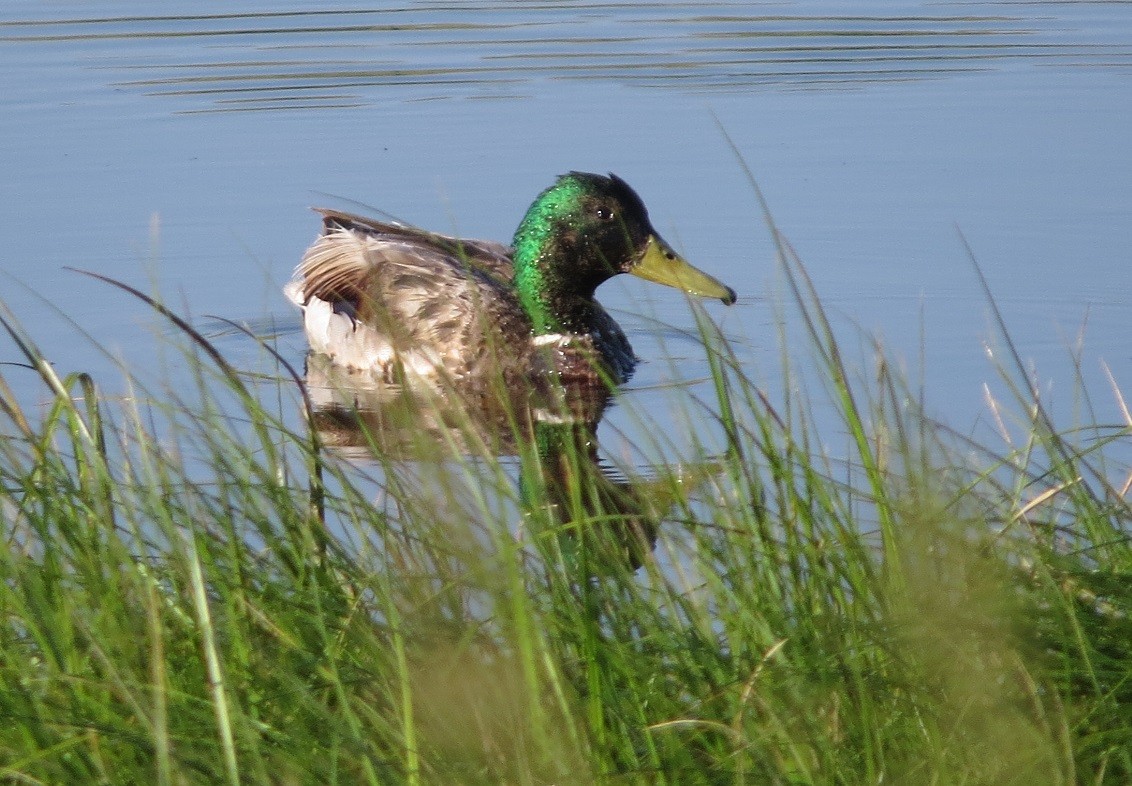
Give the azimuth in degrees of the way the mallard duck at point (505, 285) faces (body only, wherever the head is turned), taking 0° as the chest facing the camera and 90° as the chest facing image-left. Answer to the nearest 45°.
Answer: approximately 270°
